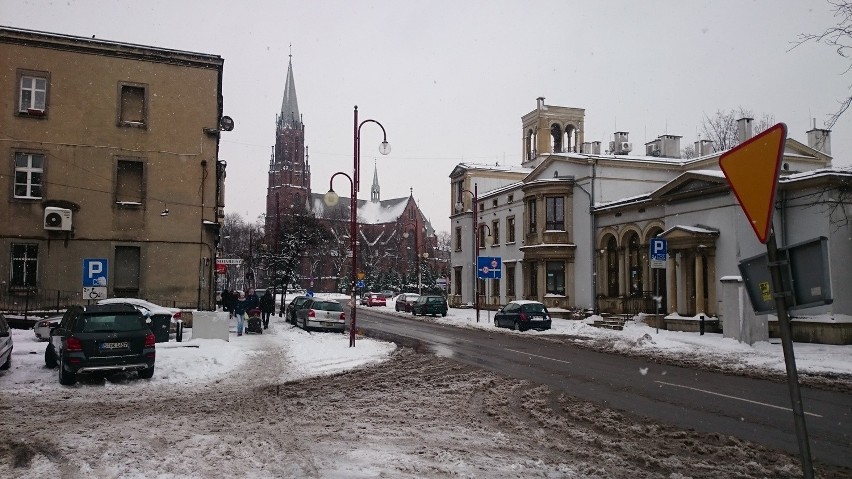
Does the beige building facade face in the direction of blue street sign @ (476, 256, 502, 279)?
no

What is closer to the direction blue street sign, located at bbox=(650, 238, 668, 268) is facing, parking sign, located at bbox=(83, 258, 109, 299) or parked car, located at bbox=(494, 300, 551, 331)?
the parking sign

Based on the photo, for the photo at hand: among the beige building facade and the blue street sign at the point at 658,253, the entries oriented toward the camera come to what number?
2

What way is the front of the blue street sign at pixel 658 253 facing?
toward the camera

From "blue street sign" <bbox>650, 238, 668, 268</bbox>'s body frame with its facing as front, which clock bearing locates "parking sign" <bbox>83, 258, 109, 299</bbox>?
The parking sign is roughly at 2 o'clock from the blue street sign.

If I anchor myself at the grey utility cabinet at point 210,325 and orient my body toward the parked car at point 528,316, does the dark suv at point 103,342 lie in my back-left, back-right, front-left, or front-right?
back-right

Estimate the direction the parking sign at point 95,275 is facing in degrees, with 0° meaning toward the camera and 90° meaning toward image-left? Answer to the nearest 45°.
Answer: approximately 0°

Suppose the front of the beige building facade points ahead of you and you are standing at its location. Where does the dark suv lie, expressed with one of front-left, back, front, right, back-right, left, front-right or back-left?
front

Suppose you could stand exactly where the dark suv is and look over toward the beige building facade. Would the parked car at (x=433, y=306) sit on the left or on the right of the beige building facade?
right

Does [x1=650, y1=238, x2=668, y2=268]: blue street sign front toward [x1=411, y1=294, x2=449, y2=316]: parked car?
no

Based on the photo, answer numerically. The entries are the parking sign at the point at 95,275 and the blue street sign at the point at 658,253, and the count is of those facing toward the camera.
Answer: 2

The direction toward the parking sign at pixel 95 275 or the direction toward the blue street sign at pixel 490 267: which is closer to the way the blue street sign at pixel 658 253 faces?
the parking sign

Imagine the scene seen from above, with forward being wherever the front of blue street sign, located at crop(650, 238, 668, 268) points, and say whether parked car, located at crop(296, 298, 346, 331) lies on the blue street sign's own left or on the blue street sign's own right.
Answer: on the blue street sign's own right

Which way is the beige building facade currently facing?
toward the camera

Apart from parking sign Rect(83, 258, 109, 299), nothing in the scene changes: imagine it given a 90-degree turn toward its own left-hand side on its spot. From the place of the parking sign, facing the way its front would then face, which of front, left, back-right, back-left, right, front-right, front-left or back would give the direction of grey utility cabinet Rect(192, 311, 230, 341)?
front

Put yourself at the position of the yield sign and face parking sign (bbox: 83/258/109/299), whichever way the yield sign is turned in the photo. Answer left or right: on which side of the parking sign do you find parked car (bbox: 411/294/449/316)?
right

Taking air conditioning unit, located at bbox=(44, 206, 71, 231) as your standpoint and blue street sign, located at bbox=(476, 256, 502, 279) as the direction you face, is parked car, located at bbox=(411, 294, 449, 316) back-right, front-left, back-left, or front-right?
front-left
